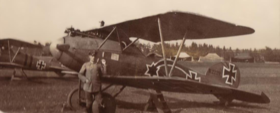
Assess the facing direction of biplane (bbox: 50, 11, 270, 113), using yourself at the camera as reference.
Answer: facing the viewer and to the left of the viewer

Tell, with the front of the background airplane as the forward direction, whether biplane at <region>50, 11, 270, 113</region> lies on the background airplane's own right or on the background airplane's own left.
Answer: on the background airplane's own left

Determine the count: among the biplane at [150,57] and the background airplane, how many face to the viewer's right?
0
